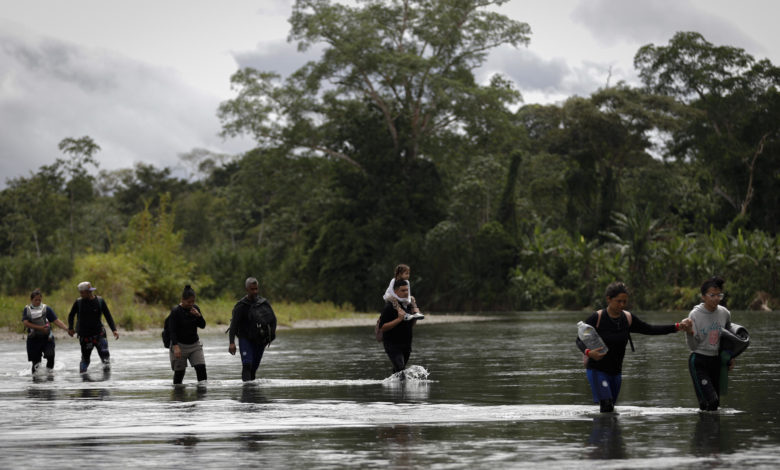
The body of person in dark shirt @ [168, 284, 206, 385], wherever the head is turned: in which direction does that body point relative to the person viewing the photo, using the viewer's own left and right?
facing the viewer and to the right of the viewer

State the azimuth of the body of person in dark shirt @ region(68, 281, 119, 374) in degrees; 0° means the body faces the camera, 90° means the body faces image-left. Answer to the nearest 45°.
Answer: approximately 0°

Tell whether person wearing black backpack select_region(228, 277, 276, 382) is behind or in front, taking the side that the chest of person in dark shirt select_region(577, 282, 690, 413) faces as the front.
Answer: behind

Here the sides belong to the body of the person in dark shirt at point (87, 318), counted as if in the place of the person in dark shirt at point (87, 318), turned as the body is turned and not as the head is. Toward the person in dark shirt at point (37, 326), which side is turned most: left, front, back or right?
right

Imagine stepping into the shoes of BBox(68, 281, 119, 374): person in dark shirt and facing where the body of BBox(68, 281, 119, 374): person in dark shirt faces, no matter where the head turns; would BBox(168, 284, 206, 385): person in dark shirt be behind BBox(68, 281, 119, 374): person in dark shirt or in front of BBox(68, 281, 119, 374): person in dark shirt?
in front

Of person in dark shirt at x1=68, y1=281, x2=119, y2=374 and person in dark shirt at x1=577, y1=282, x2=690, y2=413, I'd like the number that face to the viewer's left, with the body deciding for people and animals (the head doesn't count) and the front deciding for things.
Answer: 0

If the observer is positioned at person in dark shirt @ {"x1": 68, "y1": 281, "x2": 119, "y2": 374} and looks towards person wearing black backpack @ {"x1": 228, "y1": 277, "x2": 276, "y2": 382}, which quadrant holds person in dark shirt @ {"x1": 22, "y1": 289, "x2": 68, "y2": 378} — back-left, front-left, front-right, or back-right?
back-right

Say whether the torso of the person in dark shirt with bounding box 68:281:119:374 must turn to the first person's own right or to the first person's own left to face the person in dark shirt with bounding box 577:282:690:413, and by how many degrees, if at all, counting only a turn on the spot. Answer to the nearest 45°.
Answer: approximately 45° to the first person's own left

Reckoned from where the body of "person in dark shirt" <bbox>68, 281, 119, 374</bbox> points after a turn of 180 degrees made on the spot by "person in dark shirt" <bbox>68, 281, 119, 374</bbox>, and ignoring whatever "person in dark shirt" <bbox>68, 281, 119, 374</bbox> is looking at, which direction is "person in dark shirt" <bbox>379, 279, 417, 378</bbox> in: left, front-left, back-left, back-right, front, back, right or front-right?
back-right

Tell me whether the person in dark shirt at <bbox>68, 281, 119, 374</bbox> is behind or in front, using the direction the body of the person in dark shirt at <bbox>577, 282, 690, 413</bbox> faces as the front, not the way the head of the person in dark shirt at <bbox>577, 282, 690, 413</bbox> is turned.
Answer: behind
